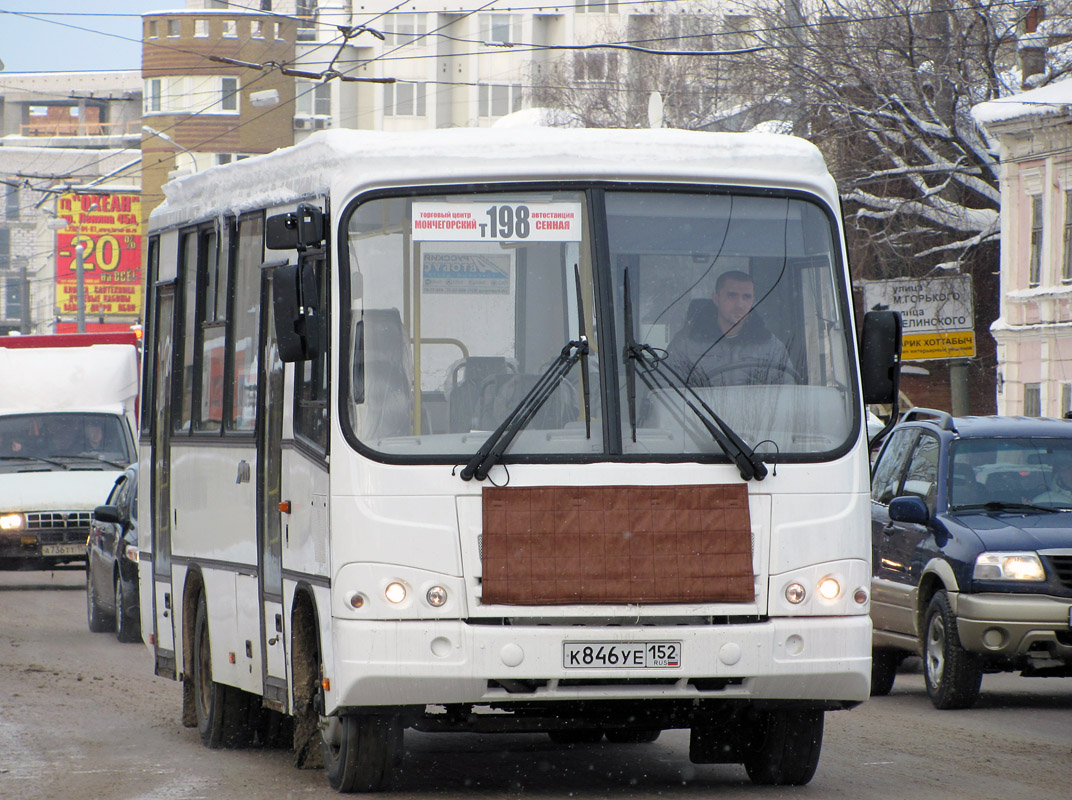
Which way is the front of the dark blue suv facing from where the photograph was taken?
facing the viewer and to the right of the viewer

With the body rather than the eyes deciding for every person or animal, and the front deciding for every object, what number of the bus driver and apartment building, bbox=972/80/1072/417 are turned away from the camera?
0

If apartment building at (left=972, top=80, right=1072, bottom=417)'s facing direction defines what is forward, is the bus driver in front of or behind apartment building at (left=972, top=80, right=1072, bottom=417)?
in front

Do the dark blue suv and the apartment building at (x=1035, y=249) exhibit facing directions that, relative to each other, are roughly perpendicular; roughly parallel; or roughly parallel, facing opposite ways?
roughly perpendicular

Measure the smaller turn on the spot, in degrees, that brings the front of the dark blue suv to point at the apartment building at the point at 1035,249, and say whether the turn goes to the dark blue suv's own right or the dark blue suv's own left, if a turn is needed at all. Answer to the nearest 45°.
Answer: approximately 135° to the dark blue suv's own left

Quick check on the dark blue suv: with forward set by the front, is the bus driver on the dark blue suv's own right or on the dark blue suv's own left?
on the dark blue suv's own right

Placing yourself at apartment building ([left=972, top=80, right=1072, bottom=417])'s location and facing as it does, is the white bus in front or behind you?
in front

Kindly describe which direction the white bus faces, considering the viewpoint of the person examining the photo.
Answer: facing the viewer

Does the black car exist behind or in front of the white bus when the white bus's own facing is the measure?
behind

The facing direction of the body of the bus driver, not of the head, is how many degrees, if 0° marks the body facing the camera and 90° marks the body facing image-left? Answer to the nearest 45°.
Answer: approximately 0°

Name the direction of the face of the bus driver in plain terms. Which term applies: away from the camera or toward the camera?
toward the camera

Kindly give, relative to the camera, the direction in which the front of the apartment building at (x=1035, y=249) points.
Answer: facing the viewer and to the left of the viewer
